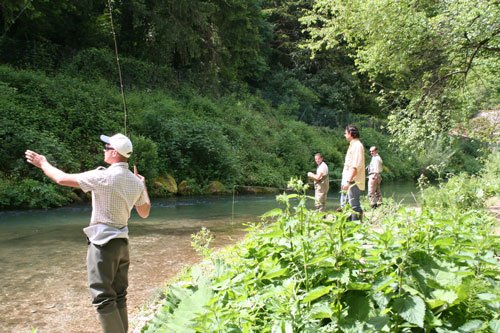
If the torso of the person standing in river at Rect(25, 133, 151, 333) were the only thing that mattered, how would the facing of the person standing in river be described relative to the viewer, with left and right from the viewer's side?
facing away from the viewer and to the left of the viewer

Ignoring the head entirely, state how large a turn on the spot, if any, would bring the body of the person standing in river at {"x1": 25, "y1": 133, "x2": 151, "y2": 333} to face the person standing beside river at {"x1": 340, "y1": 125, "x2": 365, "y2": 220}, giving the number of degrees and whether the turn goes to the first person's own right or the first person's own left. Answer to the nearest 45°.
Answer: approximately 90° to the first person's own right

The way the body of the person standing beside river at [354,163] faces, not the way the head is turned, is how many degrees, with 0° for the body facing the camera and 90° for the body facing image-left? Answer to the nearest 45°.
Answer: approximately 90°

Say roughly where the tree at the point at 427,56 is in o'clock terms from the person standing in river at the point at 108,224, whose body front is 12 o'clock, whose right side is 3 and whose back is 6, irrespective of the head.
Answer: The tree is roughly at 3 o'clock from the person standing in river.
